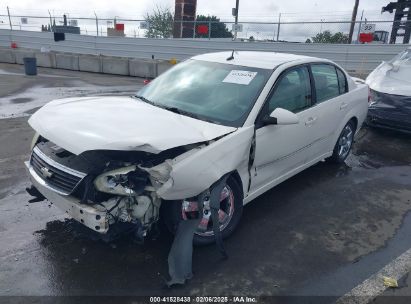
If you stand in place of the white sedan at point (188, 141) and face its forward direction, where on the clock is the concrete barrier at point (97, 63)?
The concrete barrier is roughly at 4 o'clock from the white sedan.

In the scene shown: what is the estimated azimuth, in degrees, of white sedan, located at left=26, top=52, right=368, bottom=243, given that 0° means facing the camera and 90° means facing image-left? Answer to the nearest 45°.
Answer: approximately 45°

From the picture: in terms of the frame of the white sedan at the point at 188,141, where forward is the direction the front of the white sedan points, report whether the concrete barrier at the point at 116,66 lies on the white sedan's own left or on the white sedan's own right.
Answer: on the white sedan's own right

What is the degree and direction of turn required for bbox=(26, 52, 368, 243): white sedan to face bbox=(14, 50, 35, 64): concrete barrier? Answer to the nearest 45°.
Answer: approximately 90° to its right

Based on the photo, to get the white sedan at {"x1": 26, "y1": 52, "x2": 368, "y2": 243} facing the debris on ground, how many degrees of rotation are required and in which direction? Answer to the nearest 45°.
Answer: approximately 90° to its left

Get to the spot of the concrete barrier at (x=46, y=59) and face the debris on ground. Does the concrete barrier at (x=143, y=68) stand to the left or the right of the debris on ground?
left

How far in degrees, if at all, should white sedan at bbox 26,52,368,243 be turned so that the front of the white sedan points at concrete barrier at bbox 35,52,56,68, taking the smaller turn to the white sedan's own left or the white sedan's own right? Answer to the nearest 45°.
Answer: approximately 90° to the white sedan's own right

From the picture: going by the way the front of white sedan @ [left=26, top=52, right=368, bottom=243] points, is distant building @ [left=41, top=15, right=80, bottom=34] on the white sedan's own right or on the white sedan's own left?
on the white sedan's own right

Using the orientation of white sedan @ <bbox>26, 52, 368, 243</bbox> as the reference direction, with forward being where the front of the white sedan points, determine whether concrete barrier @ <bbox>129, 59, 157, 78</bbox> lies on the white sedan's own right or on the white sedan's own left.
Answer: on the white sedan's own right
